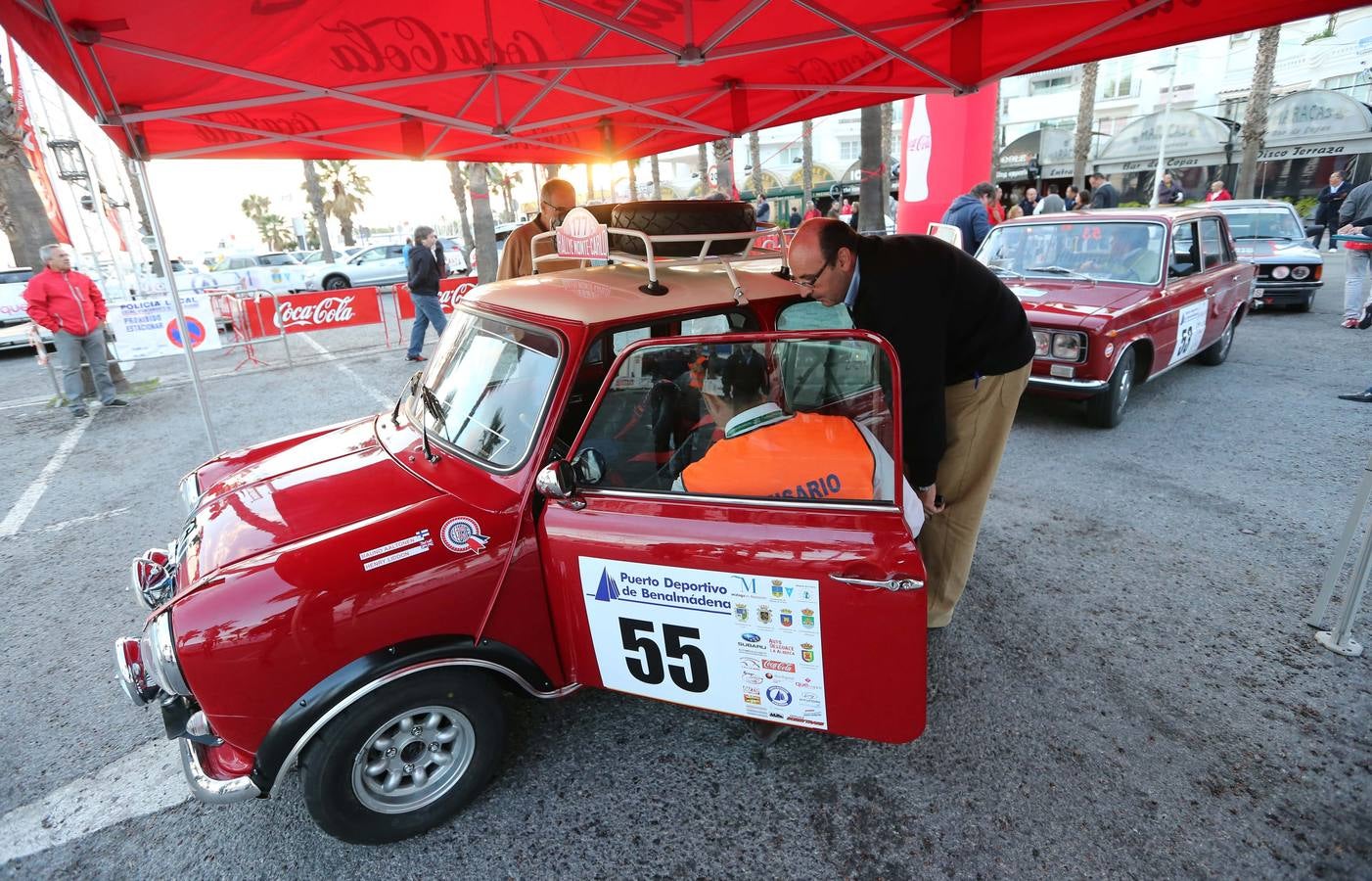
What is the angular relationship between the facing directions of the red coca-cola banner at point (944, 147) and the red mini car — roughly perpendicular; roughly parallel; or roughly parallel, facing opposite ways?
roughly parallel

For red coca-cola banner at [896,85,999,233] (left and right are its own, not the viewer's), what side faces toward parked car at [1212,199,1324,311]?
left

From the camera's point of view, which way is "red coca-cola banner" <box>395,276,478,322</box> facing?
toward the camera

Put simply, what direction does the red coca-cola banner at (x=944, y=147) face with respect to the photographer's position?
facing the viewer

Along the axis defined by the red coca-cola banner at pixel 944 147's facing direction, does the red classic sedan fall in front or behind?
in front

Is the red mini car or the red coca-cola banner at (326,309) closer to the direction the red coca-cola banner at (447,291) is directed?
the red mini car

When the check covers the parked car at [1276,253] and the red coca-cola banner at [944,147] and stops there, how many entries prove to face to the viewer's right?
0

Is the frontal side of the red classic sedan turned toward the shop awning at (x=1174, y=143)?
no

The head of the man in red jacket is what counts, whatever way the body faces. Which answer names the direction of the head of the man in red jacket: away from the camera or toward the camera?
toward the camera

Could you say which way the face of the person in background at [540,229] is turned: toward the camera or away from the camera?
toward the camera

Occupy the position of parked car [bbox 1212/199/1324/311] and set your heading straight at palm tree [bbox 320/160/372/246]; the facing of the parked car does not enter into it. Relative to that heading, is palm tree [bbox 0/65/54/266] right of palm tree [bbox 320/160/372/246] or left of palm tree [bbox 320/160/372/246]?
left

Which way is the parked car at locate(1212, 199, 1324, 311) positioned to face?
toward the camera

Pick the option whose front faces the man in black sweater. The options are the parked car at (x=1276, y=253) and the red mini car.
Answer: the parked car

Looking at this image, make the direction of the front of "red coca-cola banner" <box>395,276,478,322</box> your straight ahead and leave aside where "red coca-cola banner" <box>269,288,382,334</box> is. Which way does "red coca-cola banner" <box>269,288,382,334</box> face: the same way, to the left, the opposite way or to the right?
the same way
